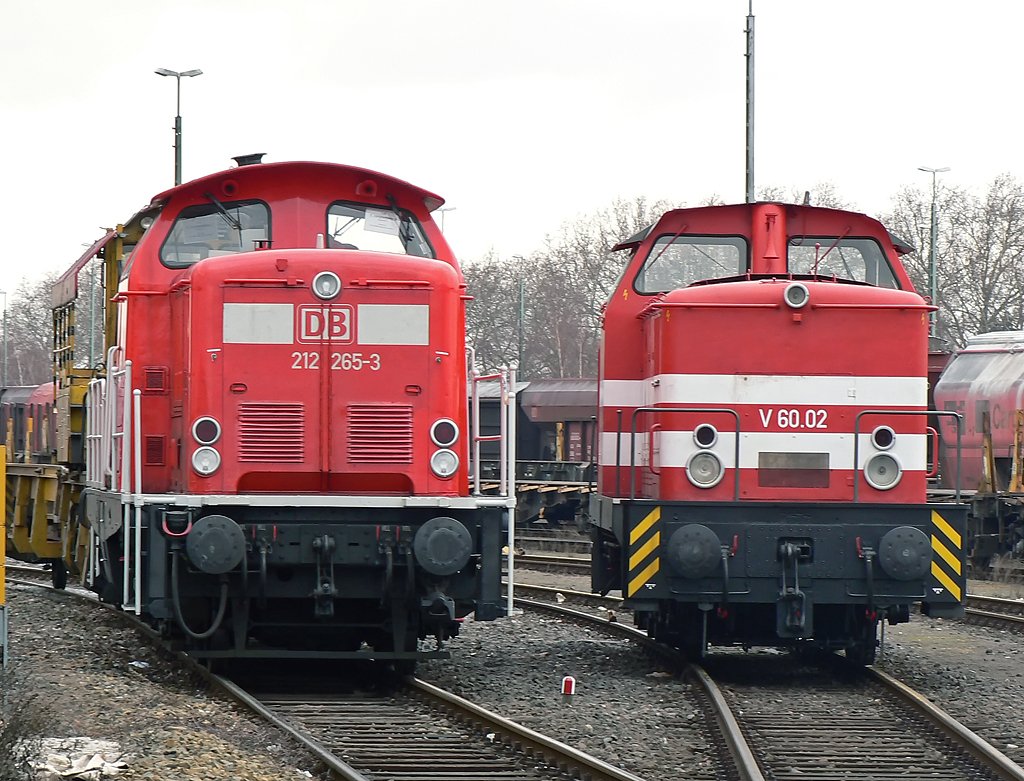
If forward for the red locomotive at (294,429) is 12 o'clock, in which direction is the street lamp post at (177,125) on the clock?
The street lamp post is roughly at 6 o'clock from the red locomotive.

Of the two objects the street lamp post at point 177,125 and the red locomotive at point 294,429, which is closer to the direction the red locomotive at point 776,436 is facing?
the red locomotive

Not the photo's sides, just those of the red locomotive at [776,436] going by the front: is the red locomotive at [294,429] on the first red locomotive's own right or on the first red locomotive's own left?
on the first red locomotive's own right

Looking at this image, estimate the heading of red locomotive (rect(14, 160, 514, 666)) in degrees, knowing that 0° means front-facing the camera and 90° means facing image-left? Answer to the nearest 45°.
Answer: approximately 0°

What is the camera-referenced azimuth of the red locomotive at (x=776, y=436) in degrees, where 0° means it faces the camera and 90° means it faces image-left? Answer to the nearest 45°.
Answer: approximately 0°

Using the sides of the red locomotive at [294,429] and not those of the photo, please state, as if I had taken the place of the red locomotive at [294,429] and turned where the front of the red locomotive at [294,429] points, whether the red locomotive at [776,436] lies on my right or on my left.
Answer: on my left

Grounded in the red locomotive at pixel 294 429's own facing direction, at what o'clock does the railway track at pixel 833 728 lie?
The railway track is roughly at 10 o'clock from the red locomotive.

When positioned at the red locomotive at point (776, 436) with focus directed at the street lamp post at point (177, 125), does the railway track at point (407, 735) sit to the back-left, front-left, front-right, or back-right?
back-left
